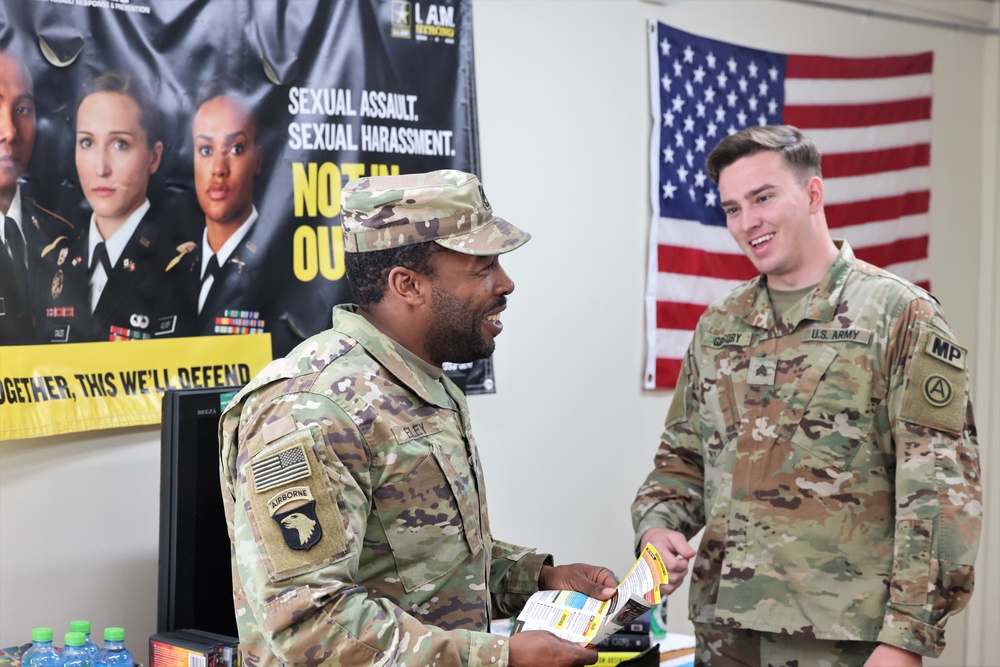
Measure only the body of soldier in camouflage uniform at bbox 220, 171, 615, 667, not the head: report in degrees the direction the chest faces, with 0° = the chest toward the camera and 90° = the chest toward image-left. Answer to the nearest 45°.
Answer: approximately 270°

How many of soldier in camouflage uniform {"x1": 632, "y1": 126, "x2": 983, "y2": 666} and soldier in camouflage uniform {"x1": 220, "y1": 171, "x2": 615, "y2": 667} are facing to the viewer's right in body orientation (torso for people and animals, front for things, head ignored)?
1

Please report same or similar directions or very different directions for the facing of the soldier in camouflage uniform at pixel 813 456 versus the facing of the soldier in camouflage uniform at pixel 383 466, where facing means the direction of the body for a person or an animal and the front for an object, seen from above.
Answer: very different directions

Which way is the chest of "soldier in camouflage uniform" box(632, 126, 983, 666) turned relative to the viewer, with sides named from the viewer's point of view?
facing the viewer and to the left of the viewer

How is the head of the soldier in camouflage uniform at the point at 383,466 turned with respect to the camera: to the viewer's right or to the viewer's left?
to the viewer's right

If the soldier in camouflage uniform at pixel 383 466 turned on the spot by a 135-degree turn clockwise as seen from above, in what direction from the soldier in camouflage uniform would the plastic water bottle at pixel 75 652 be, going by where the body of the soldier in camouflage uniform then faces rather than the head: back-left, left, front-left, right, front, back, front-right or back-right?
right

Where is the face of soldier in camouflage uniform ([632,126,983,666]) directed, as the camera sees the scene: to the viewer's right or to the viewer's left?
to the viewer's left

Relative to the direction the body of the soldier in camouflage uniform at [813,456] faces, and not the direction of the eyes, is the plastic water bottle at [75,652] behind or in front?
in front

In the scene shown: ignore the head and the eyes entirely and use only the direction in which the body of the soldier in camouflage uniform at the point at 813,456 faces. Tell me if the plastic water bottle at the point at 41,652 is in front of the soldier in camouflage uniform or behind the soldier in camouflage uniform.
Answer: in front

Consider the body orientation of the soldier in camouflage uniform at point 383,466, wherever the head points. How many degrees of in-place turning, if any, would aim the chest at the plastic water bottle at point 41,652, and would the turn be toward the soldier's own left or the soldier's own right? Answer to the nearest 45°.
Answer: approximately 135° to the soldier's own left

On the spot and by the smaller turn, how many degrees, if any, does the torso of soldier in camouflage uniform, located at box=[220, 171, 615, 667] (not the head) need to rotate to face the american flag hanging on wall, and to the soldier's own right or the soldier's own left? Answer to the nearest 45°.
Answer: approximately 45° to the soldier's own left

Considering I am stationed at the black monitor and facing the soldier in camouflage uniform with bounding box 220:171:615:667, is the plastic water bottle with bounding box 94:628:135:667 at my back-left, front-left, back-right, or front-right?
back-right
